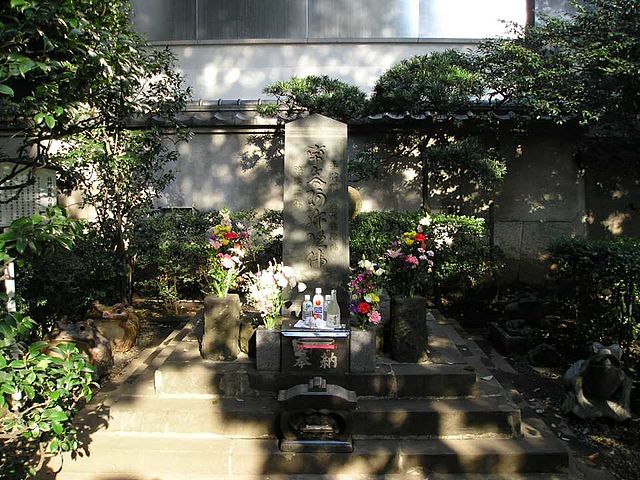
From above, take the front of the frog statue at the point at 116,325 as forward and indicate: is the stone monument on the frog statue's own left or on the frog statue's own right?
on the frog statue's own left

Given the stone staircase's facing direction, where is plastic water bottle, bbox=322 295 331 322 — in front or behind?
behind

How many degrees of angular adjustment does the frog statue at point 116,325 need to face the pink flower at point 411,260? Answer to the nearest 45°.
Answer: approximately 90° to its left

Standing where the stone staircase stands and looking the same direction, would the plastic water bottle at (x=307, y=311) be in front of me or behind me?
behind

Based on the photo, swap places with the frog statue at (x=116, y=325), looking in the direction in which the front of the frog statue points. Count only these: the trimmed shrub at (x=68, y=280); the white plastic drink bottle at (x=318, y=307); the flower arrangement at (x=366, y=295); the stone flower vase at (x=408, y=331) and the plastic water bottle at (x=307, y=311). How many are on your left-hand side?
4

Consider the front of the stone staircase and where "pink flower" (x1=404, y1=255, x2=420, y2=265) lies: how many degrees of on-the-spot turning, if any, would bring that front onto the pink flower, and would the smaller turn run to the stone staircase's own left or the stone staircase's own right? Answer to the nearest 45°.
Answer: approximately 135° to the stone staircase's own left

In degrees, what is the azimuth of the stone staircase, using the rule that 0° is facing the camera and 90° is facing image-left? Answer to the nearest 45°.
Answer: approximately 0°

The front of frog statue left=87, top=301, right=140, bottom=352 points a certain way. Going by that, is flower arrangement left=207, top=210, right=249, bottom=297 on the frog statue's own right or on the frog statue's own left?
on the frog statue's own left
